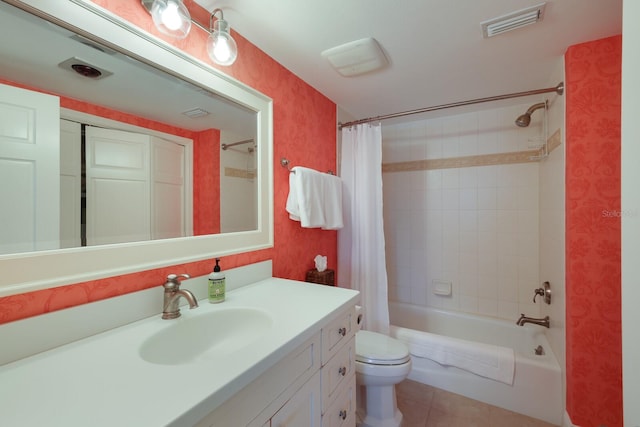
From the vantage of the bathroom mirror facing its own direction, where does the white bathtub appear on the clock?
The white bathtub is roughly at 11 o'clock from the bathroom mirror.

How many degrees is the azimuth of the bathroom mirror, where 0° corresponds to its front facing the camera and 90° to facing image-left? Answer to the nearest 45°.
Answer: approximately 315°

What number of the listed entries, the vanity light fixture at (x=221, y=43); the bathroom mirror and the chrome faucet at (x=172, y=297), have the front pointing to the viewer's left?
0

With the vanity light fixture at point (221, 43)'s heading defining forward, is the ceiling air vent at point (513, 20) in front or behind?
in front

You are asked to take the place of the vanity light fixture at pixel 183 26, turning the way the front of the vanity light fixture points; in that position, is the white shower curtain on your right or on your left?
on your left

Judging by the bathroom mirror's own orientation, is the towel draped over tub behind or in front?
in front

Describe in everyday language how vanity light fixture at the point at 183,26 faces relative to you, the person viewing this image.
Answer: facing the viewer and to the right of the viewer

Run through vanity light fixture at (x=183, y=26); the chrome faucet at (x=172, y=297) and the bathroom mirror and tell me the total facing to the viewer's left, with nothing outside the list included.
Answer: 0

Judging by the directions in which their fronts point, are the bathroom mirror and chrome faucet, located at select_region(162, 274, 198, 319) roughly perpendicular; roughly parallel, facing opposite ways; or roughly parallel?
roughly parallel

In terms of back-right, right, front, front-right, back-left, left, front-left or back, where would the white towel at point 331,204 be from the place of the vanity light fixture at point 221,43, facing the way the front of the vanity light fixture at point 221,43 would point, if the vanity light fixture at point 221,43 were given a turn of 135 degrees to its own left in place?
front-right

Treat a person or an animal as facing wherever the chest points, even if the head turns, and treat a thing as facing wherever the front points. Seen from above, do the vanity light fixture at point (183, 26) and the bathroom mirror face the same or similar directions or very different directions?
same or similar directions

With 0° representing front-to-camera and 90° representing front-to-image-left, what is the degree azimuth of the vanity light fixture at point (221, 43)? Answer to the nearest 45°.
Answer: approximately 315°

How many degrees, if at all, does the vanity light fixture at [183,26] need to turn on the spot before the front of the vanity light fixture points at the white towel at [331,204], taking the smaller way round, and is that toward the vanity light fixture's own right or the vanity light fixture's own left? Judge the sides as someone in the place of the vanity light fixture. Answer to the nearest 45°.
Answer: approximately 90° to the vanity light fixture's own left

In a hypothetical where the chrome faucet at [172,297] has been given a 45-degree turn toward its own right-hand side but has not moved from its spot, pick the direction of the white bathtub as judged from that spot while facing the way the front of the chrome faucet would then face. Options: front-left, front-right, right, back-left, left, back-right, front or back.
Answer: left
